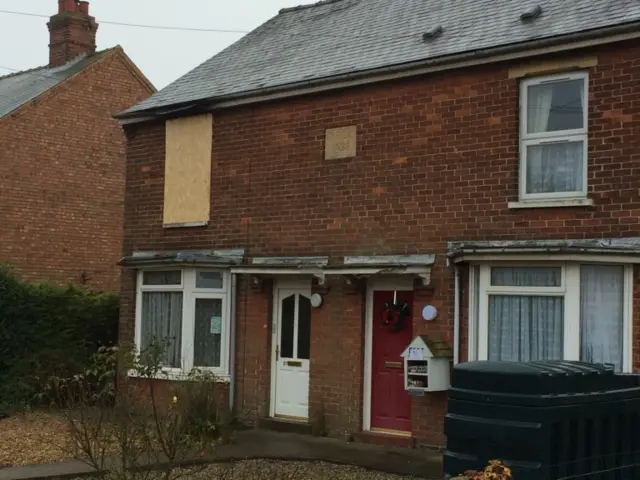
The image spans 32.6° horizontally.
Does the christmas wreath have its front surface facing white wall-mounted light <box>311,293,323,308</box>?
no

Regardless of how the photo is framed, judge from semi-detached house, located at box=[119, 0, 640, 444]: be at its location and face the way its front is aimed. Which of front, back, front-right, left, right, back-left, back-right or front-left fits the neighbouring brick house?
right

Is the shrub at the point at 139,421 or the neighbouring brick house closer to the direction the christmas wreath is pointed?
the shrub

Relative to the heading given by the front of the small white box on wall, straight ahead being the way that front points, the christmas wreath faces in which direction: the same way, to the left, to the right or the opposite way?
the same way

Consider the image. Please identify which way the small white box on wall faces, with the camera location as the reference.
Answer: facing the viewer and to the left of the viewer

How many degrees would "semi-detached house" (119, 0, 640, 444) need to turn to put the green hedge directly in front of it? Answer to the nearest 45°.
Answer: approximately 90° to its right

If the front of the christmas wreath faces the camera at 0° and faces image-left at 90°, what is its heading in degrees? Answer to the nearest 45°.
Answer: approximately 45°

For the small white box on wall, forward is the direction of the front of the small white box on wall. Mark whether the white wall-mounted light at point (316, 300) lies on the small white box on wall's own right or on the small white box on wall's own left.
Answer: on the small white box on wall's own right

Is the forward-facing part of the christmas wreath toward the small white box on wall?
no

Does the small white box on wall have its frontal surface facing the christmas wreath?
no

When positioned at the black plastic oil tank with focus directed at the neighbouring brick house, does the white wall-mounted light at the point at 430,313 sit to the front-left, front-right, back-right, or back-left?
front-right

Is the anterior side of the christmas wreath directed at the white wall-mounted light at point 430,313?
no

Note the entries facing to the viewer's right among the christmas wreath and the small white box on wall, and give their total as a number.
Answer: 0

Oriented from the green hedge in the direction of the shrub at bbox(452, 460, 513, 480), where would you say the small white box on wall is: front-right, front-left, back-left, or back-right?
front-left

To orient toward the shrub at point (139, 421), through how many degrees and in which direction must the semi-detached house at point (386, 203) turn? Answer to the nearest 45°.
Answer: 0° — it already faces it
